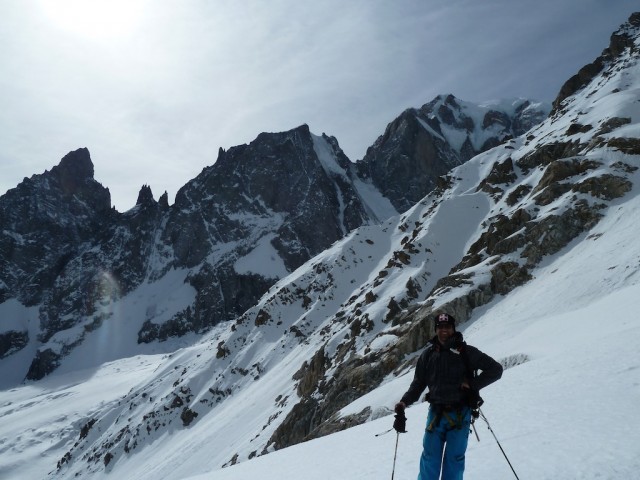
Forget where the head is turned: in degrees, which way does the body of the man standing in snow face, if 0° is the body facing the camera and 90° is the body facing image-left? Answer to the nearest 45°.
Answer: approximately 0°
